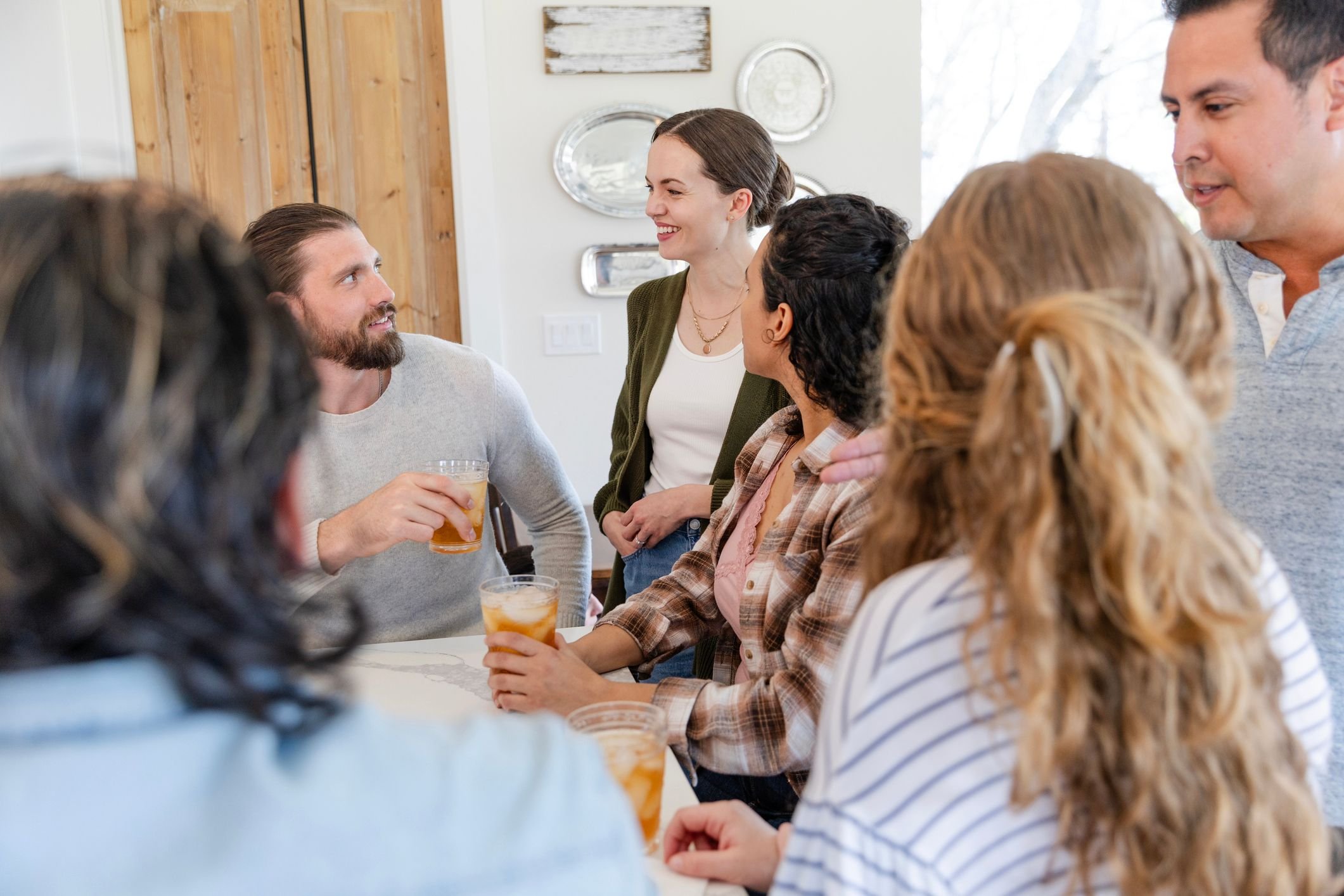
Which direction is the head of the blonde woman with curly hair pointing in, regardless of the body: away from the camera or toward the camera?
away from the camera

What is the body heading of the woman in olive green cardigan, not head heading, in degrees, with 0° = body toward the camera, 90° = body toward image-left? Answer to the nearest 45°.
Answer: approximately 0°
